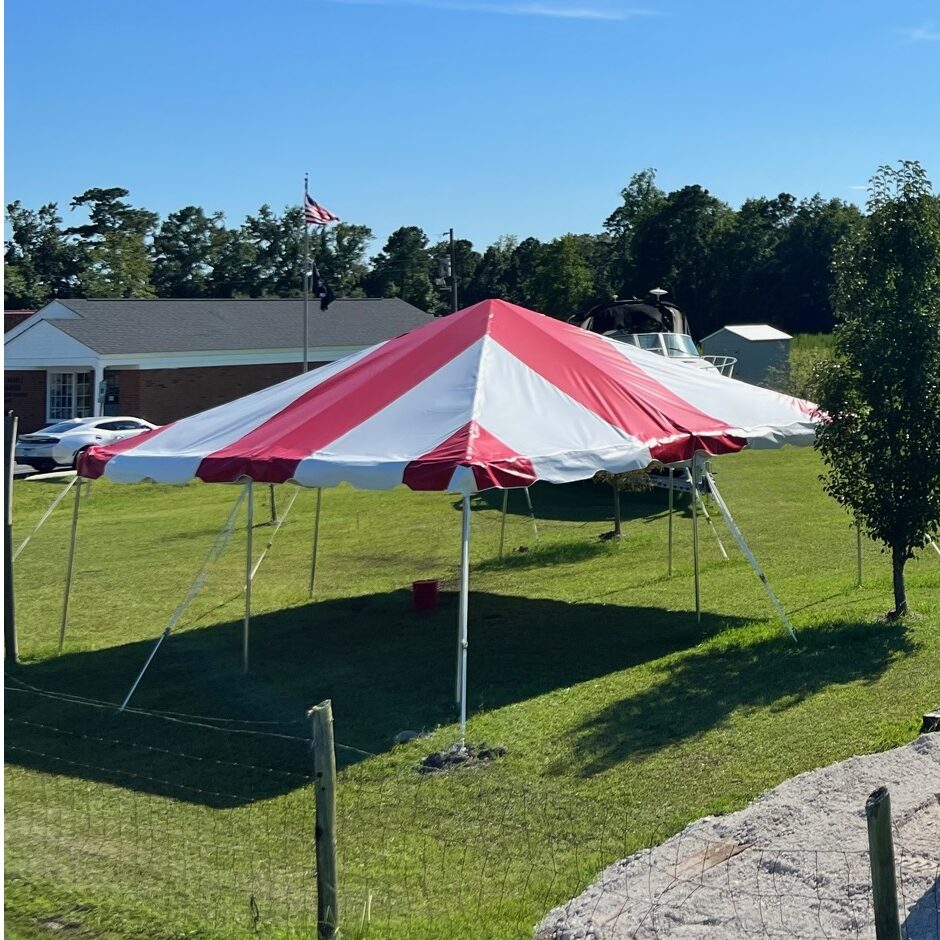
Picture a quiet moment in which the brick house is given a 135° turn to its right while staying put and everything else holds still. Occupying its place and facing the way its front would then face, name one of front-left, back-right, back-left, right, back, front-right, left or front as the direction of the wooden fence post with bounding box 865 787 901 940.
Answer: back

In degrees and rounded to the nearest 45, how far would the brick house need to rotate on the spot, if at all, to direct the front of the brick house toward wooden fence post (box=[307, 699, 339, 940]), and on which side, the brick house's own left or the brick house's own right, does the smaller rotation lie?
approximately 45° to the brick house's own left

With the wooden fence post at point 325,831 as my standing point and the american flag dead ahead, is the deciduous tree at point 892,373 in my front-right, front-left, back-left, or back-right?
front-right

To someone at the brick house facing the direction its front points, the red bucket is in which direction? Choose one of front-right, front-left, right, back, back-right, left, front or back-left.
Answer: front-left

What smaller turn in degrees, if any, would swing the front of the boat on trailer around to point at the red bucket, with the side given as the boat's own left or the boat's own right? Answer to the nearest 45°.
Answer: approximately 45° to the boat's own right

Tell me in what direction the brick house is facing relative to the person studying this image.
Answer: facing the viewer and to the left of the viewer

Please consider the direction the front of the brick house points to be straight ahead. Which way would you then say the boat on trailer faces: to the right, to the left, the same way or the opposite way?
to the left

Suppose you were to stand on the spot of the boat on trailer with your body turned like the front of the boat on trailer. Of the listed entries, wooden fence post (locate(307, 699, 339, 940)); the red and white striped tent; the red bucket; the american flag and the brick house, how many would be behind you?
2

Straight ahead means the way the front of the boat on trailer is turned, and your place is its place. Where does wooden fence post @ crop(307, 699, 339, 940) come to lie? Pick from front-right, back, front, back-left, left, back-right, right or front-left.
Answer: front-right

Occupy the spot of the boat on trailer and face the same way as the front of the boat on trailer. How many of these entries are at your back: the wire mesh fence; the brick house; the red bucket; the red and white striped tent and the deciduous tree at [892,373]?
1

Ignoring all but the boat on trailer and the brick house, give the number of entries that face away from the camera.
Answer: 0

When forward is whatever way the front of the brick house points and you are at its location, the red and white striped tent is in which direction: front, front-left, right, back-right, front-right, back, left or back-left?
front-left

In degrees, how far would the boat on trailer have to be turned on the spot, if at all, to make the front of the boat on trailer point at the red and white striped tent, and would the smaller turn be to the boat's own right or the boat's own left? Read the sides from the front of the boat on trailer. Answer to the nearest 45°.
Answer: approximately 45° to the boat's own right

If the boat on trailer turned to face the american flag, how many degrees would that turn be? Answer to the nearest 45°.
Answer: approximately 180°

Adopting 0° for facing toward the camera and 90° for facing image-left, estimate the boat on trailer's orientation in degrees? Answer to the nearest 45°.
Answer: approximately 315°

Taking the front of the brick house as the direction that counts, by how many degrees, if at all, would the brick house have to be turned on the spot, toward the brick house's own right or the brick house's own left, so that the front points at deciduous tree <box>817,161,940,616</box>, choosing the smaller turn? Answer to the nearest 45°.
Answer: approximately 45° to the brick house's own left

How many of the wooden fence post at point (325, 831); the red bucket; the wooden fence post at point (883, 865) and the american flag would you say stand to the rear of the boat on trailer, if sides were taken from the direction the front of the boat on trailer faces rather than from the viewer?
1
